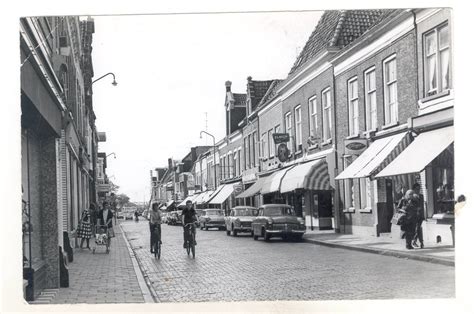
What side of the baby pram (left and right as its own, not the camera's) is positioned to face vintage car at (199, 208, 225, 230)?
back

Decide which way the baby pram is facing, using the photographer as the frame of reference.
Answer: facing the viewer

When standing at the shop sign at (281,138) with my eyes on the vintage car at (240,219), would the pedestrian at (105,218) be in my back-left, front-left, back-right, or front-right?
front-left

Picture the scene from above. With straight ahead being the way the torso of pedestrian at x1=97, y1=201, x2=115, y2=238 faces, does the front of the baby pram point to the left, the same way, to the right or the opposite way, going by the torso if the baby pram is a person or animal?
the same way

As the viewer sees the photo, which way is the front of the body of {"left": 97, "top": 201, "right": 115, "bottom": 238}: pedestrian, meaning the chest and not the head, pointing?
toward the camera

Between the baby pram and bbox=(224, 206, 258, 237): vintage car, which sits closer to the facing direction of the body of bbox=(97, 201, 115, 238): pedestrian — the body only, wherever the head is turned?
the baby pram

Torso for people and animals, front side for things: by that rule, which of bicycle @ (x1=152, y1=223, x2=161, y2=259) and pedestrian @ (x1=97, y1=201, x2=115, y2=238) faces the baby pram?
the pedestrian

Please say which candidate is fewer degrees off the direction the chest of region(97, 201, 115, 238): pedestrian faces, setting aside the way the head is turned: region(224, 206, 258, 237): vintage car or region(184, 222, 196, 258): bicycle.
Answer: the bicycle
